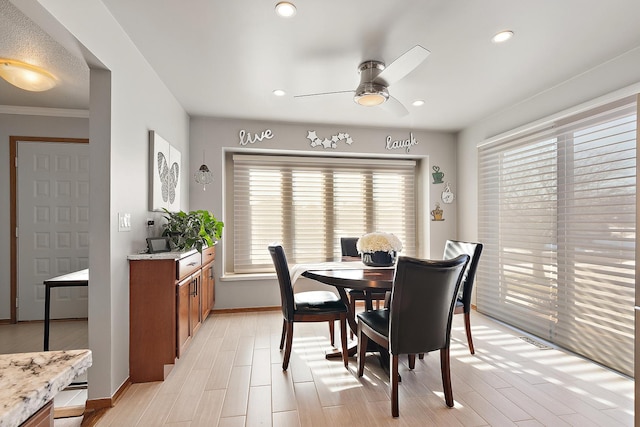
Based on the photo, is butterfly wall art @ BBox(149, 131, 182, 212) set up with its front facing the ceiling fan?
yes

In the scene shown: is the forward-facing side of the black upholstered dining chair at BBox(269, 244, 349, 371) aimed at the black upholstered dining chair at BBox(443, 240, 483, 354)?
yes

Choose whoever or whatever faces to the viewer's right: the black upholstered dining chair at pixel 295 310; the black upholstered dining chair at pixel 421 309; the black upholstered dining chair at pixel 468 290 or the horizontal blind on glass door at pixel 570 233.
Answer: the black upholstered dining chair at pixel 295 310

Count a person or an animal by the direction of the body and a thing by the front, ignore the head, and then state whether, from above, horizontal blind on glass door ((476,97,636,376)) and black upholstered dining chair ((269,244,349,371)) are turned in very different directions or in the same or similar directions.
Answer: very different directions

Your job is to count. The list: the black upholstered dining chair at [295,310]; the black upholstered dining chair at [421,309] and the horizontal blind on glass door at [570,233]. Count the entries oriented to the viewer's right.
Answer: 1

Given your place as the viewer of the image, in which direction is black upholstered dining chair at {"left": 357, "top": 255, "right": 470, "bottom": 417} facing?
facing away from the viewer and to the left of the viewer

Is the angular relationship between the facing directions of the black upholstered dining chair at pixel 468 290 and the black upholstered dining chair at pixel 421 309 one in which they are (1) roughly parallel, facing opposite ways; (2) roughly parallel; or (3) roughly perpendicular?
roughly perpendicular

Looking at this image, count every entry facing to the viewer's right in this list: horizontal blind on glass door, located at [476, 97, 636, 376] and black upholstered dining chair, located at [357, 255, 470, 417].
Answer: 0

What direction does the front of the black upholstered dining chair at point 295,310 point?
to the viewer's right

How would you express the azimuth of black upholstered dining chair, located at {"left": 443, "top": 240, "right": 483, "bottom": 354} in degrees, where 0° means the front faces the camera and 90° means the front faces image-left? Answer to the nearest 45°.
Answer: approximately 45°

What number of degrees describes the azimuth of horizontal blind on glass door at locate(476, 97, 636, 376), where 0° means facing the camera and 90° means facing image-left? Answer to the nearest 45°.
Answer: approximately 45°

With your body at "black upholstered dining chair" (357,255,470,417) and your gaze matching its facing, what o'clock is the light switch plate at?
The light switch plate is roughly at 10 o'clock from the black upholstered dining chair.

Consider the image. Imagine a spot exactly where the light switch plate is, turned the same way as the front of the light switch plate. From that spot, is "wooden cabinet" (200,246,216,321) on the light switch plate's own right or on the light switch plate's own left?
on the light switch plate's own left

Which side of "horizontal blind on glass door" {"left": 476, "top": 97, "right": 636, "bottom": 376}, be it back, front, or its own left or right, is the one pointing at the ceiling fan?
front

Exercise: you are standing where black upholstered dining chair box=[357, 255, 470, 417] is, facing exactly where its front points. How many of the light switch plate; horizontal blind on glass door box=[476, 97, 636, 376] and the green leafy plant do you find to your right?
1
